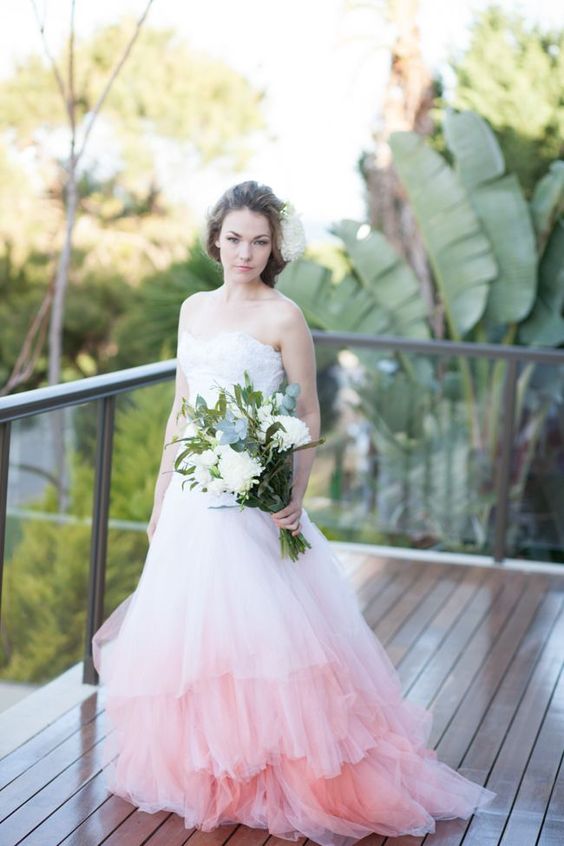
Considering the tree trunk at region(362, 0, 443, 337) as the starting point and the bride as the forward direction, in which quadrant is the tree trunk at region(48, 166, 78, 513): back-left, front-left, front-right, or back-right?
front-right

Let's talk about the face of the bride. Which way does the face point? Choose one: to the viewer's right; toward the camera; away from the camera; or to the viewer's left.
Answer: toward the camera

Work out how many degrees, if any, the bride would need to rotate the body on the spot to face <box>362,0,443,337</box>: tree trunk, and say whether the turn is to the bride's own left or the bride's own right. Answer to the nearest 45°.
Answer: approximately 135° to the bride's own right

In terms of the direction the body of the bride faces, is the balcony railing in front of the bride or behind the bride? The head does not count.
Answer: behind

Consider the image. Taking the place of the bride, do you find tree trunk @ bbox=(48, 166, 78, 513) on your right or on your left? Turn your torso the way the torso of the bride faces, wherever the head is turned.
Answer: on your right

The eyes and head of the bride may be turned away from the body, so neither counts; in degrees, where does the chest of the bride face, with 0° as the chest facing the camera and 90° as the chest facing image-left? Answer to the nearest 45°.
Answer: approximately 45°
